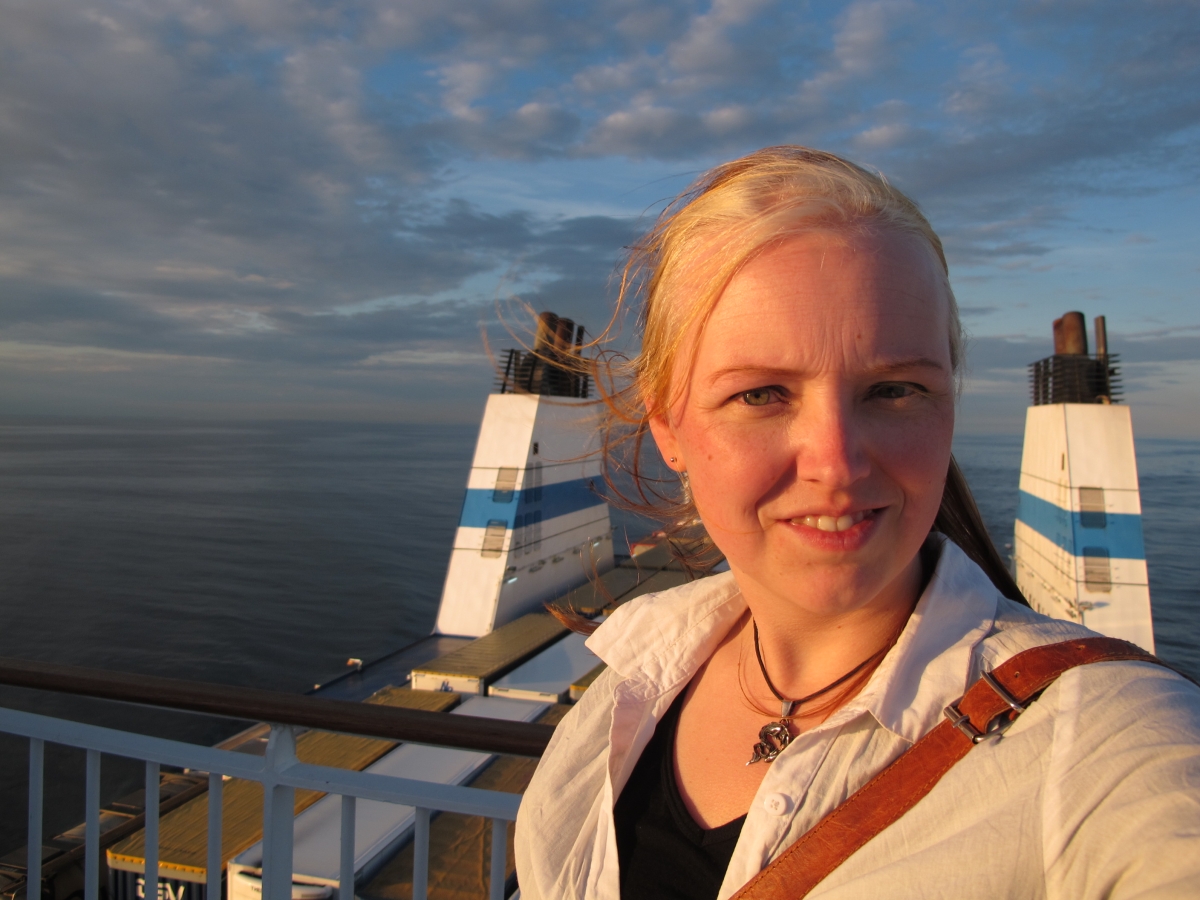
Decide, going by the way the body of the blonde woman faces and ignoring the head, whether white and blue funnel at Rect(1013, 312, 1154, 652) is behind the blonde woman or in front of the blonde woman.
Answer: behind

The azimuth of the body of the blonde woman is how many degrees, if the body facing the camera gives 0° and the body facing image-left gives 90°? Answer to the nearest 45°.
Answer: approximately 0°

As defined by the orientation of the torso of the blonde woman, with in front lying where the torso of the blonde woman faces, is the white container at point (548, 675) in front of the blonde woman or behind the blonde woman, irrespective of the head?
behind
